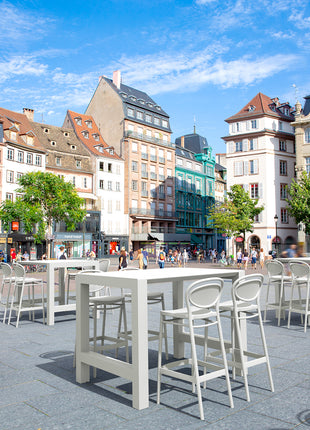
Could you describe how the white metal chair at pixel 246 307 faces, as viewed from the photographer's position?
facing away from the viewer and to the left of the viewer

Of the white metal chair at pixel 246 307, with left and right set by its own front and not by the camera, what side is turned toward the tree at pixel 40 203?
front

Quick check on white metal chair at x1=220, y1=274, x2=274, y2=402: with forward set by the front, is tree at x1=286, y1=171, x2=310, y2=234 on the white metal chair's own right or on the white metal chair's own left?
on the white metal chair's own right

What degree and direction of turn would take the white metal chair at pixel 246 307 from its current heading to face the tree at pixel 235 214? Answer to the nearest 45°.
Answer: approximately 45° to its right

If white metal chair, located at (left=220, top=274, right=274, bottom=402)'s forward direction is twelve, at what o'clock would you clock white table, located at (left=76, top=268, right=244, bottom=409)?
The white table is roughly at 10 o'clock from the white metal chair.
